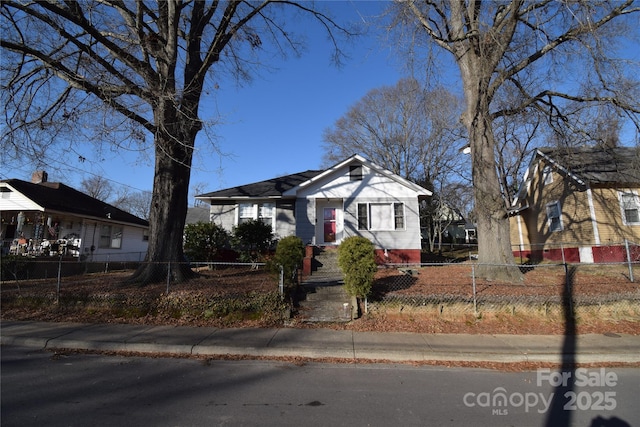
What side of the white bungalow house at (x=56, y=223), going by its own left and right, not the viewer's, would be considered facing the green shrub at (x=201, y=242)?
left

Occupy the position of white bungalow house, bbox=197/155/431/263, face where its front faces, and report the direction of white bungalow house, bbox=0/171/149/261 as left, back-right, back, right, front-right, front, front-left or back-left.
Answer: right

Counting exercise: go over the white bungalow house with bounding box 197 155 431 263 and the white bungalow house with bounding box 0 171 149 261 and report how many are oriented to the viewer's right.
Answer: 0

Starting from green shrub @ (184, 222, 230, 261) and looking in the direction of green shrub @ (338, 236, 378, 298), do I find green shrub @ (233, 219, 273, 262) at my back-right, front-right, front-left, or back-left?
front-left

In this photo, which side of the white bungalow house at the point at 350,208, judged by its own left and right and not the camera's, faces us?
front

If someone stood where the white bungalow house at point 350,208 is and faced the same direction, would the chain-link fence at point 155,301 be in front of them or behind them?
in front

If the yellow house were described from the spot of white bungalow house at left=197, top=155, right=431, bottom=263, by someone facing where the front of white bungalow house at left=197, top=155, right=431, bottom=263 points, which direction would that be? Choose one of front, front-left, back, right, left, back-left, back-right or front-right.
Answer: left

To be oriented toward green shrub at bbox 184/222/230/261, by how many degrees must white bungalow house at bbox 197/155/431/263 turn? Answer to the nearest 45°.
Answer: approximately 90° to its right

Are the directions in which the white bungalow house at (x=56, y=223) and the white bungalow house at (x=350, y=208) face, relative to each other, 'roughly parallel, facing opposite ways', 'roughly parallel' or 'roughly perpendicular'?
roughly parallel

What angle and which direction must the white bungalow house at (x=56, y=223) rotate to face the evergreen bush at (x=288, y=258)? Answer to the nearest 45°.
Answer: approximately 45° to its left

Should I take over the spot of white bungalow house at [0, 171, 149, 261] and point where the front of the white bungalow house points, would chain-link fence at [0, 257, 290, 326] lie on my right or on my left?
on my left

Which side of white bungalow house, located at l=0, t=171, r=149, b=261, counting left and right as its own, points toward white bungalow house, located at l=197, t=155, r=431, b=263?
left
